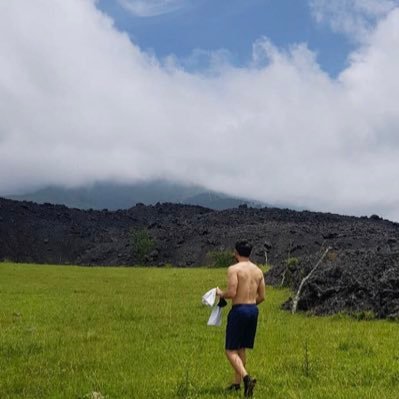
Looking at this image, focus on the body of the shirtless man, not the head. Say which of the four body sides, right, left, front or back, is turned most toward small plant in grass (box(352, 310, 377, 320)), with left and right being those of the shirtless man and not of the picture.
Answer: right

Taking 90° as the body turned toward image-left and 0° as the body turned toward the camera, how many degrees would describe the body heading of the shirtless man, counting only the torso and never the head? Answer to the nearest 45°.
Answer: approximately 135°
